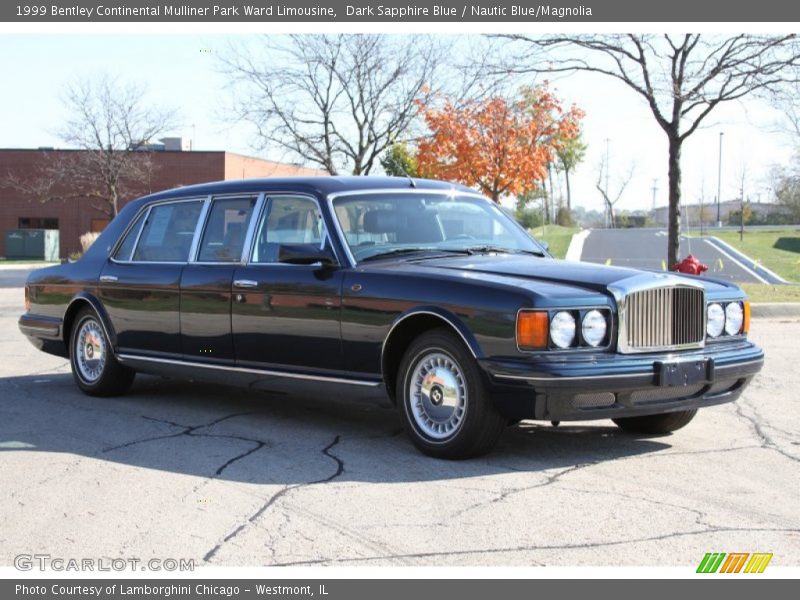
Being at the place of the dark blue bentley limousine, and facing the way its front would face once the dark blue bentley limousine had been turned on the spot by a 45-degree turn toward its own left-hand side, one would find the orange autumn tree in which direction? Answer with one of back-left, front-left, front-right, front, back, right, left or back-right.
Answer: left

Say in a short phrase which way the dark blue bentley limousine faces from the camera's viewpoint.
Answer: facing the viewer and to the right of the viewer
